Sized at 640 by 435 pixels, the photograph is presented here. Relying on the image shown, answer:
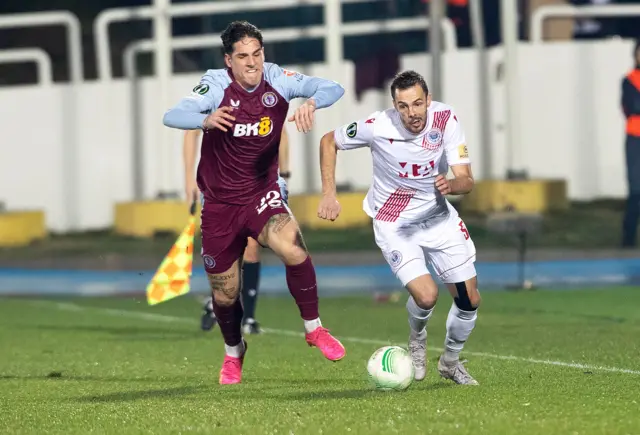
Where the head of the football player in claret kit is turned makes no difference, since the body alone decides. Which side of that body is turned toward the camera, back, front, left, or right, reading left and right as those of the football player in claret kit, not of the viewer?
front

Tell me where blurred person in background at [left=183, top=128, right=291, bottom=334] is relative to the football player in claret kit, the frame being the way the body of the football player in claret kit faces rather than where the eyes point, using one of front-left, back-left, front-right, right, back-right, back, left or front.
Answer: back

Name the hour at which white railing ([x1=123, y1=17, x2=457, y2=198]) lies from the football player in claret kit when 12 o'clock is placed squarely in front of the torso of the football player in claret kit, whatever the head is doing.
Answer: The white railing is roughly at 6 o'clock from the football player in claret kit.

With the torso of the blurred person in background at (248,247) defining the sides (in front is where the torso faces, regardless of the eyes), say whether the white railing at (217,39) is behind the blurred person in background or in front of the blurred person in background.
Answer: behind

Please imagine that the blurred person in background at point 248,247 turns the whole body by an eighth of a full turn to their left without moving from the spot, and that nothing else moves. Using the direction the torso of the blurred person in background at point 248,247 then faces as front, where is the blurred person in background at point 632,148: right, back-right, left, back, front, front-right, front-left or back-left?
left

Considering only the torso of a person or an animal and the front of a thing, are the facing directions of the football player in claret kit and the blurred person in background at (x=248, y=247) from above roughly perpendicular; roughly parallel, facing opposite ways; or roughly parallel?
roughly parallel

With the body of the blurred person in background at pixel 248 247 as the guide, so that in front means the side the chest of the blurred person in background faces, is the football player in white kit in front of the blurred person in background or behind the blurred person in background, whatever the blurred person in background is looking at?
in front

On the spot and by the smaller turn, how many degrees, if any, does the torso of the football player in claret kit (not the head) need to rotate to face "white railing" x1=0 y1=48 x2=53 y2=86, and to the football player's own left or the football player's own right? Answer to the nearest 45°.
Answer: approximately 180°

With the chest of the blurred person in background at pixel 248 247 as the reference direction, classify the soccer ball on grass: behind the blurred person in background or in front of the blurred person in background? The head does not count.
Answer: in front

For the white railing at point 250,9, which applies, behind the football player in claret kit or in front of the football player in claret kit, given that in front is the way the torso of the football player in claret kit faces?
behind

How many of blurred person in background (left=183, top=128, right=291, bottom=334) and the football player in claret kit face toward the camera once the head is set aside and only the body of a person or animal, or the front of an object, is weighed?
2
